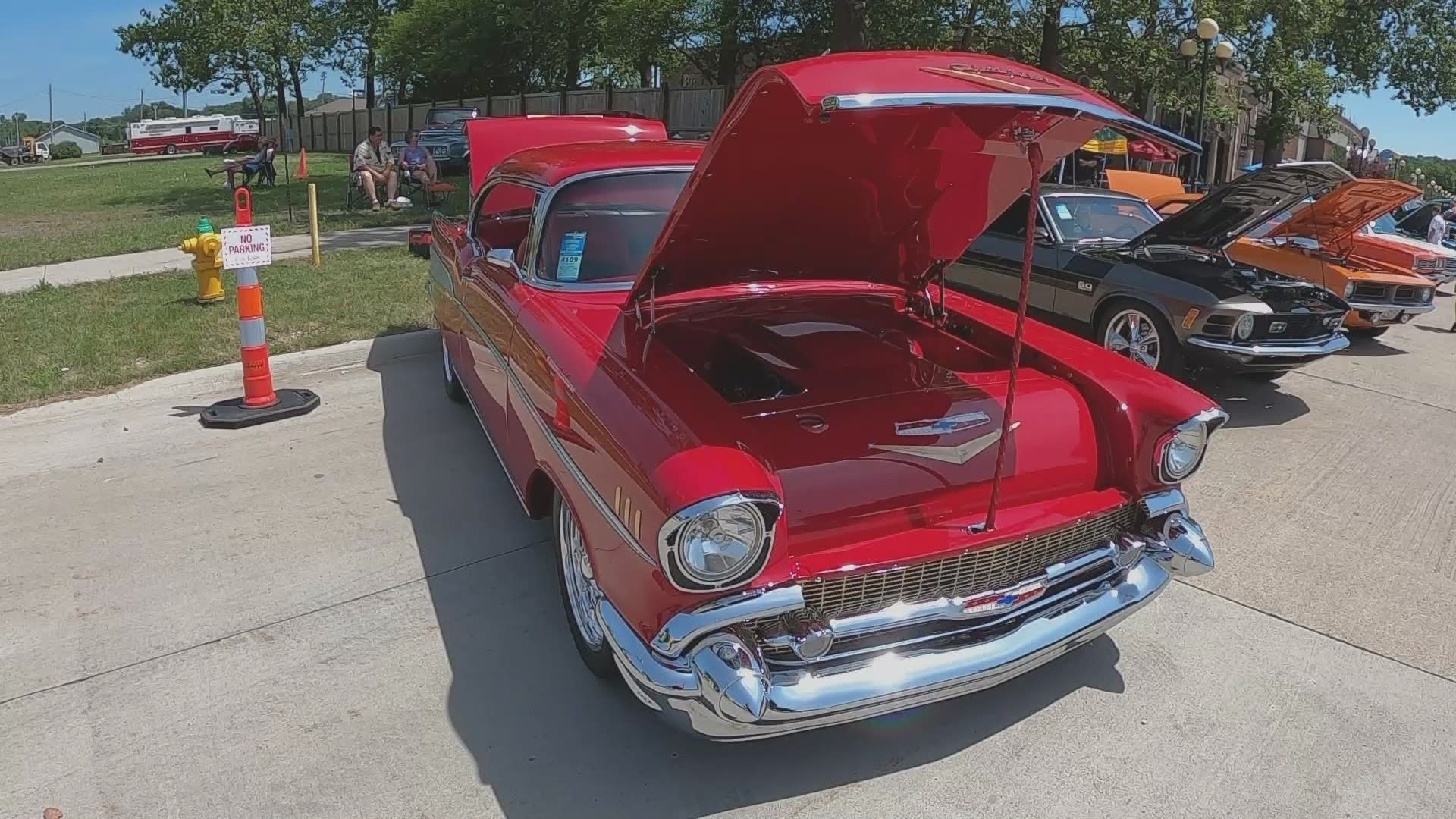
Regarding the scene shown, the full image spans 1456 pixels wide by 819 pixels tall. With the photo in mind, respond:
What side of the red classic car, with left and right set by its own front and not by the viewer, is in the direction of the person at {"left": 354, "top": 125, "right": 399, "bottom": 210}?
back

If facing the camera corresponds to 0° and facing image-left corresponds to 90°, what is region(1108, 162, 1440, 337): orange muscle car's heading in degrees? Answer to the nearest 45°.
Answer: approximately 315°

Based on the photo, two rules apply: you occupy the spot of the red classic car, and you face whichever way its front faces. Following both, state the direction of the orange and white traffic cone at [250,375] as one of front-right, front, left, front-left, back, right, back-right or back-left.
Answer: back

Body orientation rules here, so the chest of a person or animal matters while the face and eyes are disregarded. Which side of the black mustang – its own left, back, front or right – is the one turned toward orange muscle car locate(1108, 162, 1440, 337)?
left

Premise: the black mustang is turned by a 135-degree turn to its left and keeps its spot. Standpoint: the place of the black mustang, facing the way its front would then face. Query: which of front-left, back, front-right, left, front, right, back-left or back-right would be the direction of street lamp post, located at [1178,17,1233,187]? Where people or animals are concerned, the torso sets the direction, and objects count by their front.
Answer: front

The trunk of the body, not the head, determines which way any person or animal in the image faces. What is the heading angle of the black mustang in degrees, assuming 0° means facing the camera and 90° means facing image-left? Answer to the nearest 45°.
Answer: approximately 315°

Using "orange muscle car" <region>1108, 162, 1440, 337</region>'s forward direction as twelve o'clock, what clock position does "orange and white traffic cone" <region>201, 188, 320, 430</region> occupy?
The orange and white traffic cone is roughly at 3 o'clock from the orange muscle car.

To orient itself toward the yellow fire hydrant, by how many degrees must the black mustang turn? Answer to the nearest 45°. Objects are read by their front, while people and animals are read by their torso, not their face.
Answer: approximately 135° to its right
